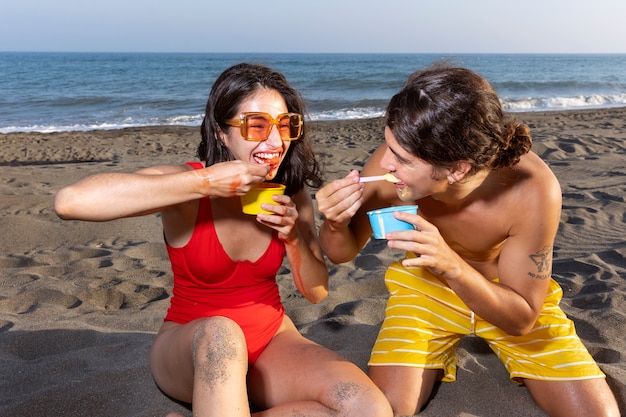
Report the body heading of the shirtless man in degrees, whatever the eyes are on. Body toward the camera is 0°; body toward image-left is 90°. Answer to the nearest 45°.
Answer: approximately 45°

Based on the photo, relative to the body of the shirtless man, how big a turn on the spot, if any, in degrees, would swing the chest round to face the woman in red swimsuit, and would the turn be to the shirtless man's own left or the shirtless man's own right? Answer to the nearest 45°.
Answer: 0° — they already face them

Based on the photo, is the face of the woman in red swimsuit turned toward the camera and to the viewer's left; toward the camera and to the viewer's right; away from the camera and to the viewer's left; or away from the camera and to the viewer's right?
toward the camera and to the viewer's right

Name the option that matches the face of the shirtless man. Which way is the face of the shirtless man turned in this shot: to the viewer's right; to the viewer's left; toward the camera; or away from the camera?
to the viewer's left
